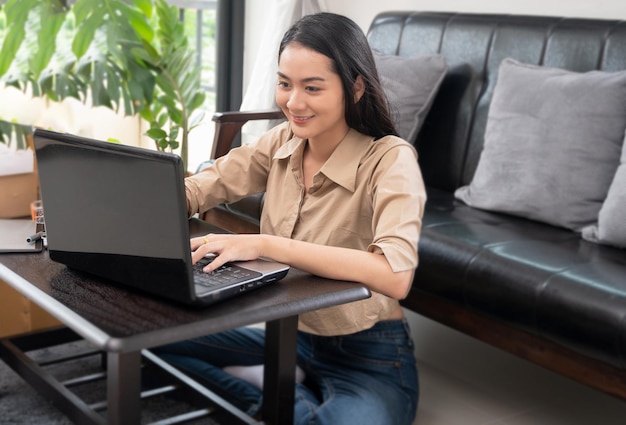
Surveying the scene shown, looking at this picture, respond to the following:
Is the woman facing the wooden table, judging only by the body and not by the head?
yes

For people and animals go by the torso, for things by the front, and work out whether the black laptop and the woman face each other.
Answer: yes

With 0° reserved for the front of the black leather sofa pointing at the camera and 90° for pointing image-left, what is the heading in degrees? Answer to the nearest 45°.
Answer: approximately 45°

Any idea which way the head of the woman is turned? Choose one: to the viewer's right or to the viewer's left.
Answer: to the viewer's left

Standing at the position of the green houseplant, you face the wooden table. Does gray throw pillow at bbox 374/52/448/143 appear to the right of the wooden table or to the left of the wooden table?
left

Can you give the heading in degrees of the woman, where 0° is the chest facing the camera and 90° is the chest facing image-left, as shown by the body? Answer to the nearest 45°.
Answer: approximately 45°

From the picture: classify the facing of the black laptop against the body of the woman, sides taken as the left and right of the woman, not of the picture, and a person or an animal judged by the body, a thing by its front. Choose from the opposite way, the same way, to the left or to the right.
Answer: the opposite way

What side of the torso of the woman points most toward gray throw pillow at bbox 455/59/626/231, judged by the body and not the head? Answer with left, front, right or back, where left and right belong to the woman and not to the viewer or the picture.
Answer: back

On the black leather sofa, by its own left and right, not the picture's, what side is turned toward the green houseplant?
right

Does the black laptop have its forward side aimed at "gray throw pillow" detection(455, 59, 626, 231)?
yes

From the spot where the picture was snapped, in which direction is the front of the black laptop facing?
facing away from the viewer and to the right of the viewer

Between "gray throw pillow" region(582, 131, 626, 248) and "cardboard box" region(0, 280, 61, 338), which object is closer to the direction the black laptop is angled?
the gray throw pillow
